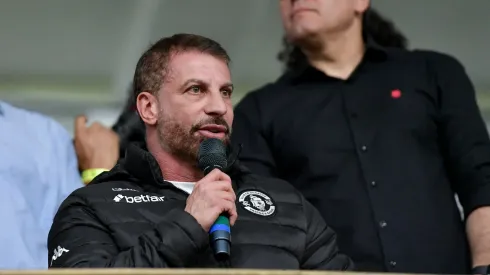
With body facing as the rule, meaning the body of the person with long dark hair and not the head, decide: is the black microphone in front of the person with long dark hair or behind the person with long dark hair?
in front

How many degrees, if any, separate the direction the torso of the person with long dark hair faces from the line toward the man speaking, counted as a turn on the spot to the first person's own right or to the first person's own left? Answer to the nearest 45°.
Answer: approximately 45° to the first person's own right

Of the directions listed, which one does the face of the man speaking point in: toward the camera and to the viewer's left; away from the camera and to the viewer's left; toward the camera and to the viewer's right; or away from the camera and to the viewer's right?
toward the camera and to the viewer's right

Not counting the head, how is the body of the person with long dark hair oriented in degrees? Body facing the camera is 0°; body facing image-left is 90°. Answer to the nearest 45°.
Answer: approximately 0°
